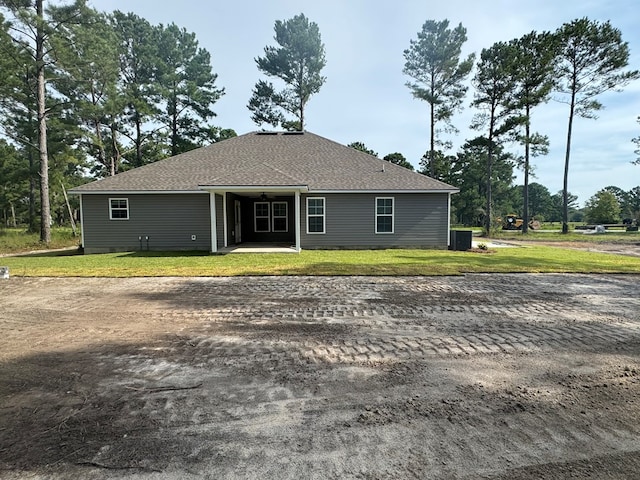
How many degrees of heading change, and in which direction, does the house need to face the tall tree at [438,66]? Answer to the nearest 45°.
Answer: approximately 45° to its right

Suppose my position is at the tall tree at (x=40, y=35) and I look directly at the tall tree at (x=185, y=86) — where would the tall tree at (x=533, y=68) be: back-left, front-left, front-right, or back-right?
front-right

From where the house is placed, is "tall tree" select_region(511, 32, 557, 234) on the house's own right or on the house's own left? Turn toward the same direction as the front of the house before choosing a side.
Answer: on the house's own right

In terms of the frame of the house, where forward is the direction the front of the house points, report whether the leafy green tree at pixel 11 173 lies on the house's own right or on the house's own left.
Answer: on the house's own left

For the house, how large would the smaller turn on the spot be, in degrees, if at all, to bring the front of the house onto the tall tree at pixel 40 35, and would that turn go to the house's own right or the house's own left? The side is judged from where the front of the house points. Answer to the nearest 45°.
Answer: approximately 90° to the house's own left

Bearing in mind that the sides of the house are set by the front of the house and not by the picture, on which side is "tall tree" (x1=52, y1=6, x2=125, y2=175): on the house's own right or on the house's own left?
on the house's own left

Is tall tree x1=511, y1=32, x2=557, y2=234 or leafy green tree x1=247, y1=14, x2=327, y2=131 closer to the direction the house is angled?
the leafy green tree

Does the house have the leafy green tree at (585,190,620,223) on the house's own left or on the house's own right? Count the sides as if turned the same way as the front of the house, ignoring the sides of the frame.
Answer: on the house's own right

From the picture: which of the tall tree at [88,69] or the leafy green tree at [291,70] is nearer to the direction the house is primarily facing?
the leafy green tree

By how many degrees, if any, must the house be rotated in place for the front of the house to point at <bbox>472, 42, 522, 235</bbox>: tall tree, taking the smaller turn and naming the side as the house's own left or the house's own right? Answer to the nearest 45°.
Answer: approximately 45° to the house's own right

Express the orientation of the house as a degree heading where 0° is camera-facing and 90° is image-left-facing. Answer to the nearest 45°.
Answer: approximately 180°

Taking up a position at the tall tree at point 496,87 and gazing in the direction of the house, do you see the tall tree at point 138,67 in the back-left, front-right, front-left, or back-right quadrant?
front-right

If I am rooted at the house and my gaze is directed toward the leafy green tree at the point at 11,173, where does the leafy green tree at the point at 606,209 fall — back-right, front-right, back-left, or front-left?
back-right

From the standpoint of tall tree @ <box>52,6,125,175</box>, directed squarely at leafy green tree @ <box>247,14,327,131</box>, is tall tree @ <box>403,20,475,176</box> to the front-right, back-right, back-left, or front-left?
front-right
